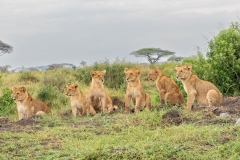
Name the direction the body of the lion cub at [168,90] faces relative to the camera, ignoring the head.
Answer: to the viewer's left

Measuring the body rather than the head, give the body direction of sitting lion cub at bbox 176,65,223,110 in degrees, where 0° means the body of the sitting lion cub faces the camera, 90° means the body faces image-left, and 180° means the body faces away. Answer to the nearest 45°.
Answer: approximately 45°

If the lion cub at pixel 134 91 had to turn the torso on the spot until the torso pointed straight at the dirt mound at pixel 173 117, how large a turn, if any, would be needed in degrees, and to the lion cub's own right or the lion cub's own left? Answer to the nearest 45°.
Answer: approximately 45° to the lion cub's own left

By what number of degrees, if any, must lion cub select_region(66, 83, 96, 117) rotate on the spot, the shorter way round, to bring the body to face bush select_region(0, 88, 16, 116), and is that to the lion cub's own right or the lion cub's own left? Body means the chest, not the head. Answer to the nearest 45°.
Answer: approximately 90° to the lion cub's own right
